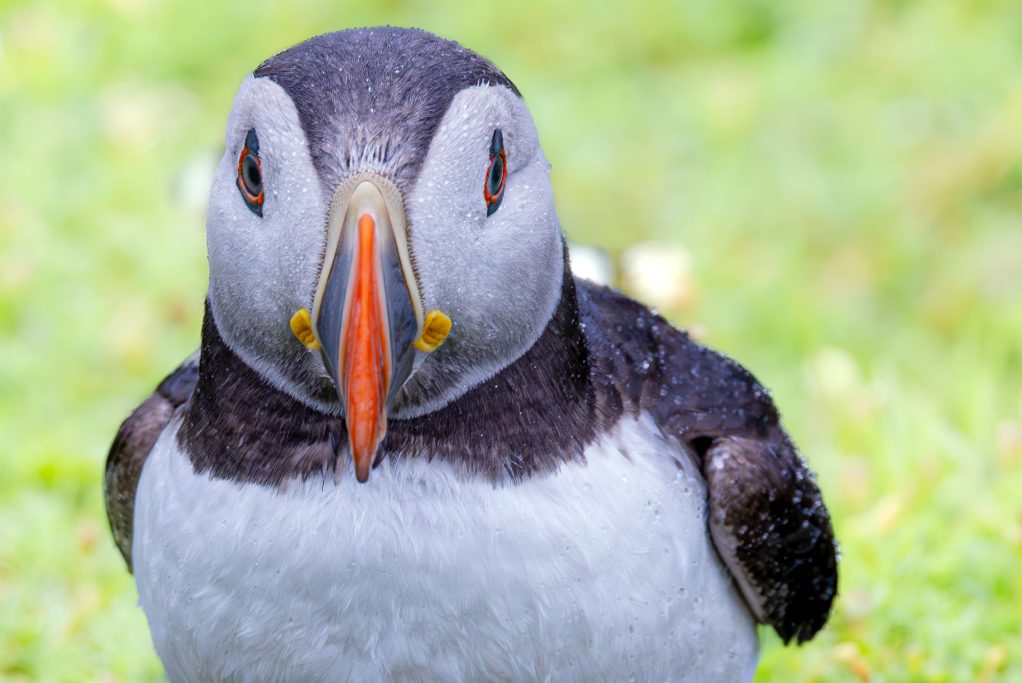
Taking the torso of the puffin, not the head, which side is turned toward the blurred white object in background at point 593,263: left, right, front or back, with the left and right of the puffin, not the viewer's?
back

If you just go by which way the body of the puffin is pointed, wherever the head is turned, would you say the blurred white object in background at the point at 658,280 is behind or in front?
behind
